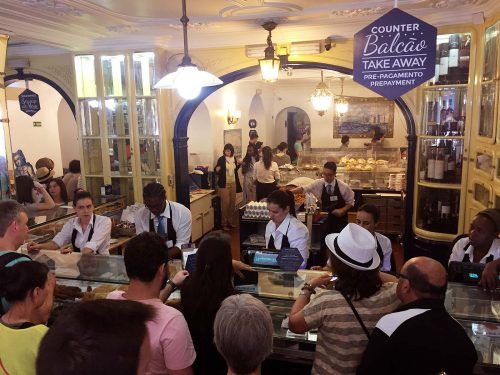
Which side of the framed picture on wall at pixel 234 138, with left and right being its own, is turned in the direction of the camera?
front

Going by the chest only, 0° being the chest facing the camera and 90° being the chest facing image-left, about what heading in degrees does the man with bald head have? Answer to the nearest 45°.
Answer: approximately 135°

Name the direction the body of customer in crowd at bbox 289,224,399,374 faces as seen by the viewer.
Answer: away from the camera

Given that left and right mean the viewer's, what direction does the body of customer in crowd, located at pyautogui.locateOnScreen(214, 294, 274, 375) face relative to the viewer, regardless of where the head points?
facing away from the viewer

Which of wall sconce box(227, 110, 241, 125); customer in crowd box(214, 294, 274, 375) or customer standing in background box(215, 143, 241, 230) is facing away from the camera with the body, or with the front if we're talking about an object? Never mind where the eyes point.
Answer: customer in crowd box(214, 294, 274, 375)

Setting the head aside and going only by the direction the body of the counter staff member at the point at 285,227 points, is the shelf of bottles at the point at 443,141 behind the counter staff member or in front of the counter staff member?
behind

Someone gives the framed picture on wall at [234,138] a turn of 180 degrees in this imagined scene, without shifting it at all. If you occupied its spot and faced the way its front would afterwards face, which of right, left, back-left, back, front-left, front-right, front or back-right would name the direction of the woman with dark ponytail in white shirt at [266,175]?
back

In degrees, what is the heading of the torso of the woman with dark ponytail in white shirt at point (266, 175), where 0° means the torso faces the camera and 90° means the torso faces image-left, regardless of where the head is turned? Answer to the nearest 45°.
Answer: approximately 180°

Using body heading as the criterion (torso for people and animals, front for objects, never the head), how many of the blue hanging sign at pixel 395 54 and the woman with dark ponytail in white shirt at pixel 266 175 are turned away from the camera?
1

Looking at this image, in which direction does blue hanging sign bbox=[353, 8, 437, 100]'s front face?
toward the camera

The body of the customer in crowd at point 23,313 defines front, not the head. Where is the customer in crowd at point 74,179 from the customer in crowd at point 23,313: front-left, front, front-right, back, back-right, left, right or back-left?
front-left

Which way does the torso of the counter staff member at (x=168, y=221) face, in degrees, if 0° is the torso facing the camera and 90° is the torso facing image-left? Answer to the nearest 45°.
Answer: approximately 0°

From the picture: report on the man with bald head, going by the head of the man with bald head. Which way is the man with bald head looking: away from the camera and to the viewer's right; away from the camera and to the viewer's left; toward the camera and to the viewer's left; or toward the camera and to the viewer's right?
away from the camera and to the viewer's left
